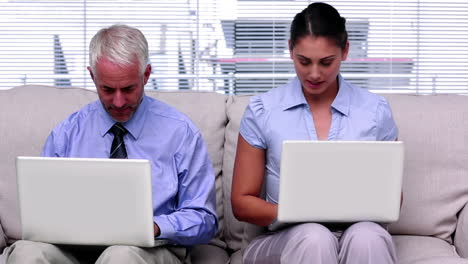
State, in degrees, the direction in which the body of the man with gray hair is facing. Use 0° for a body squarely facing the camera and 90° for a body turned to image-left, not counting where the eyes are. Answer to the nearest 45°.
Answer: approximately 0°

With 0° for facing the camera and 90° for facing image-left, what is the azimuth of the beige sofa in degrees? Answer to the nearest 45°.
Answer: approximately 0°

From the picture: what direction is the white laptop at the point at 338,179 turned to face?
away from the camera
